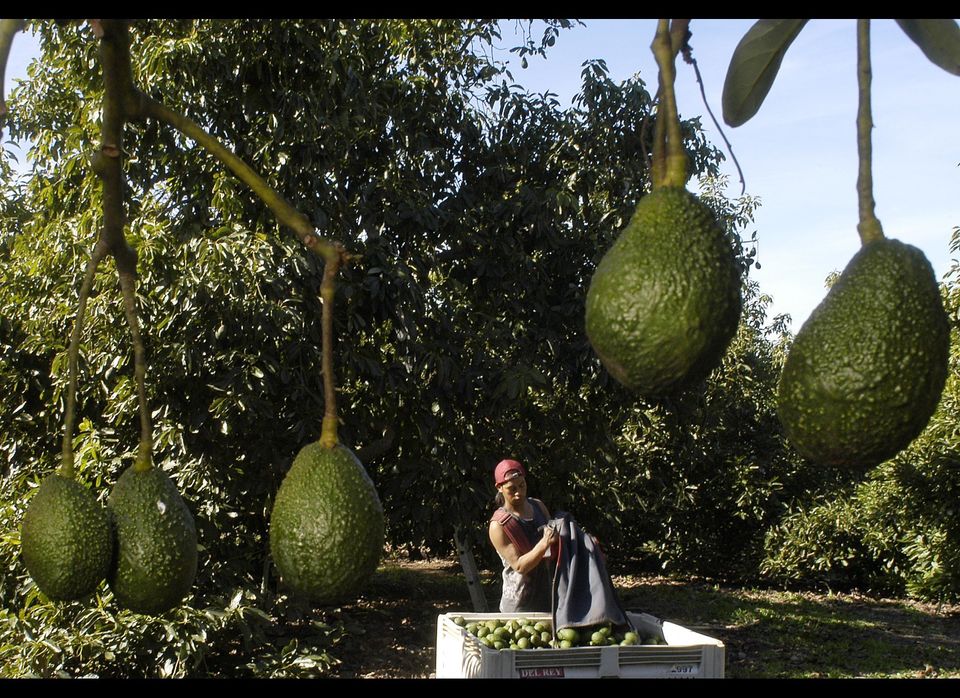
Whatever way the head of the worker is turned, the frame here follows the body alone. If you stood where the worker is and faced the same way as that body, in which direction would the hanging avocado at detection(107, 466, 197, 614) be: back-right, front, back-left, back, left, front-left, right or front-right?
front-right

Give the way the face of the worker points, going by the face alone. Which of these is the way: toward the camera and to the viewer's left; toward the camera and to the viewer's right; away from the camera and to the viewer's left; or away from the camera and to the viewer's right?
toward the camera and to the viewer's right

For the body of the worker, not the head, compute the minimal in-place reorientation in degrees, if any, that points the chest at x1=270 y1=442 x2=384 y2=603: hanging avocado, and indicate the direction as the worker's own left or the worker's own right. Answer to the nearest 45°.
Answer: approximately 45° to the worker's own right

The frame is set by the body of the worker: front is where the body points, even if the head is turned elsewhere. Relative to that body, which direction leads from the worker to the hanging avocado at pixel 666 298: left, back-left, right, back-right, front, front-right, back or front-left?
front-right

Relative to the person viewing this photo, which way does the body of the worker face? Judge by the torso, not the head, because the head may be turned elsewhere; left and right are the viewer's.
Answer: facing the viewer and to the right of the viewer

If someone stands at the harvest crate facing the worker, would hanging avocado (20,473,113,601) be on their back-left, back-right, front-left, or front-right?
back-left

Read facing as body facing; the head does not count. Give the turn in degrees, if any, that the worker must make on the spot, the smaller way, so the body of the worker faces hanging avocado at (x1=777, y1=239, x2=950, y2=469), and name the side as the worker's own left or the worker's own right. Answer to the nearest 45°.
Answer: approximately 45° to the worker's own right

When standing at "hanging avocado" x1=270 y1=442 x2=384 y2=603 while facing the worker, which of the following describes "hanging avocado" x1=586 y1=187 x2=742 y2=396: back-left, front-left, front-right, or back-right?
back-right

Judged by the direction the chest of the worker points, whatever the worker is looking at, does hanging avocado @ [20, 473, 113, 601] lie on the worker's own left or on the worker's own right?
on the worker's own right
